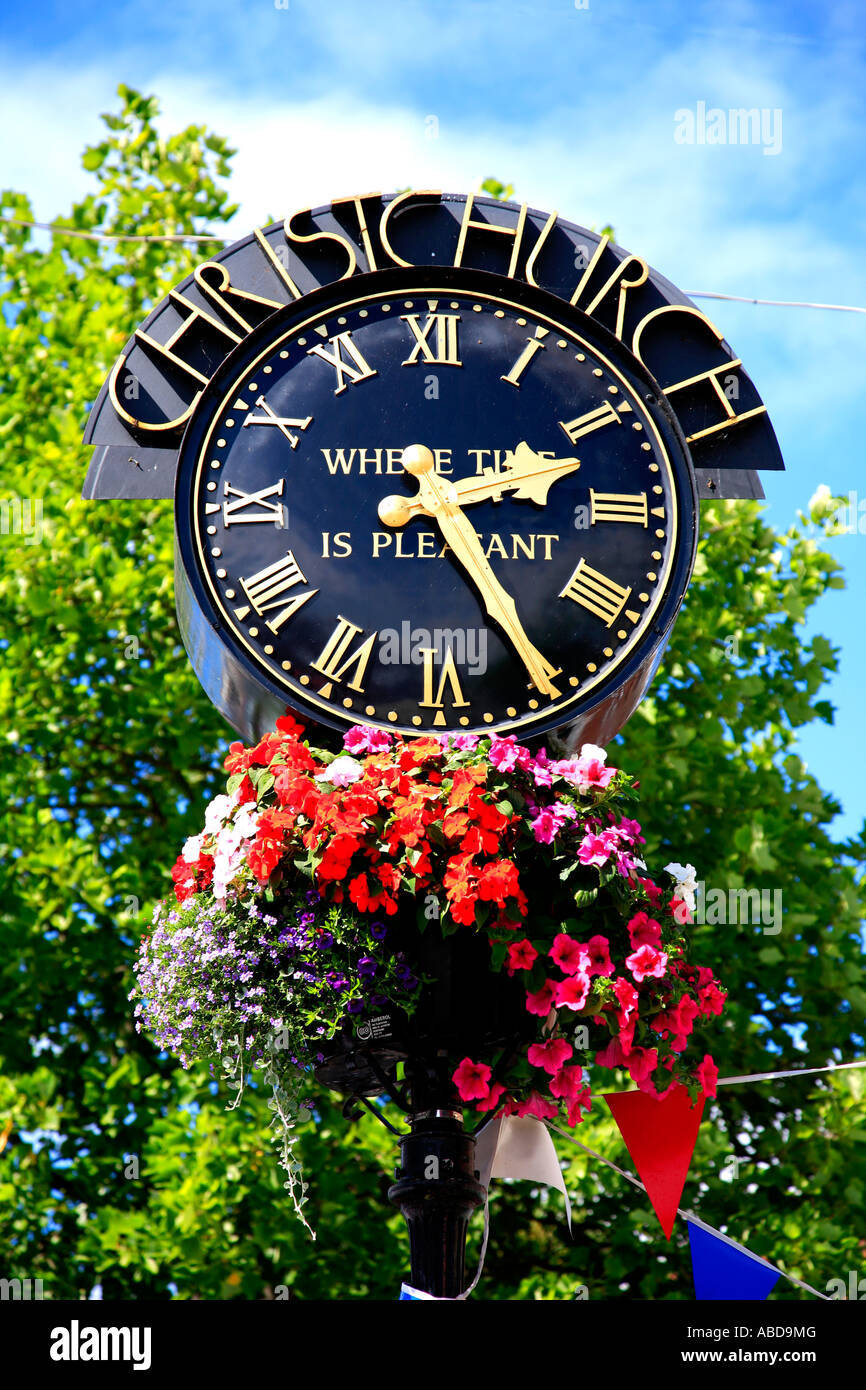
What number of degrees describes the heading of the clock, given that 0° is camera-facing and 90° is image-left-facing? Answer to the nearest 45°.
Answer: approximately 0°
